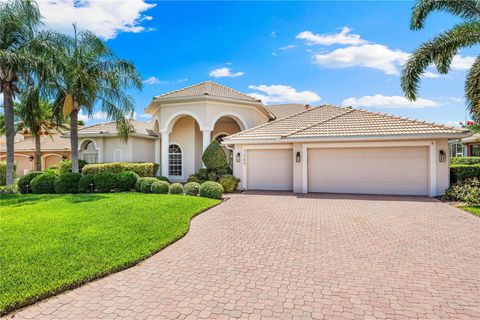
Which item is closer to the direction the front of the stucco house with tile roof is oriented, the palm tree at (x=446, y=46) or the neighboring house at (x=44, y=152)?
the palm tree

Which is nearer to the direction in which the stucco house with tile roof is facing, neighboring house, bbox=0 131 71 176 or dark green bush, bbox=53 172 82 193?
the dark green bush

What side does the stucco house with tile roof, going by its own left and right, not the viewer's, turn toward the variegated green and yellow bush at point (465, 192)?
left

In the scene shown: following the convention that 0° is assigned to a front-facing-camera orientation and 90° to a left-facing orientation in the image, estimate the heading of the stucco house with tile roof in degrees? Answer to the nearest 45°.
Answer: approximately 0°

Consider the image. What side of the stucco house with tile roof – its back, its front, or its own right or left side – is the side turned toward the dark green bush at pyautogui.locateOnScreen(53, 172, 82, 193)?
right

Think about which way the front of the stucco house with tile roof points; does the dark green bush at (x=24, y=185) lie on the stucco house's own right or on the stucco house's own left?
on the stucco house's own right

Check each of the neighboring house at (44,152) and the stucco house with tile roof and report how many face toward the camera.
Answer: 2

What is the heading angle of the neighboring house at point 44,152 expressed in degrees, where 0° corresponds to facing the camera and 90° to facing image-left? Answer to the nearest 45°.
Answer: approximately 0°

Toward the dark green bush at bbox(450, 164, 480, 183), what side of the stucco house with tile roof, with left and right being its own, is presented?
left
